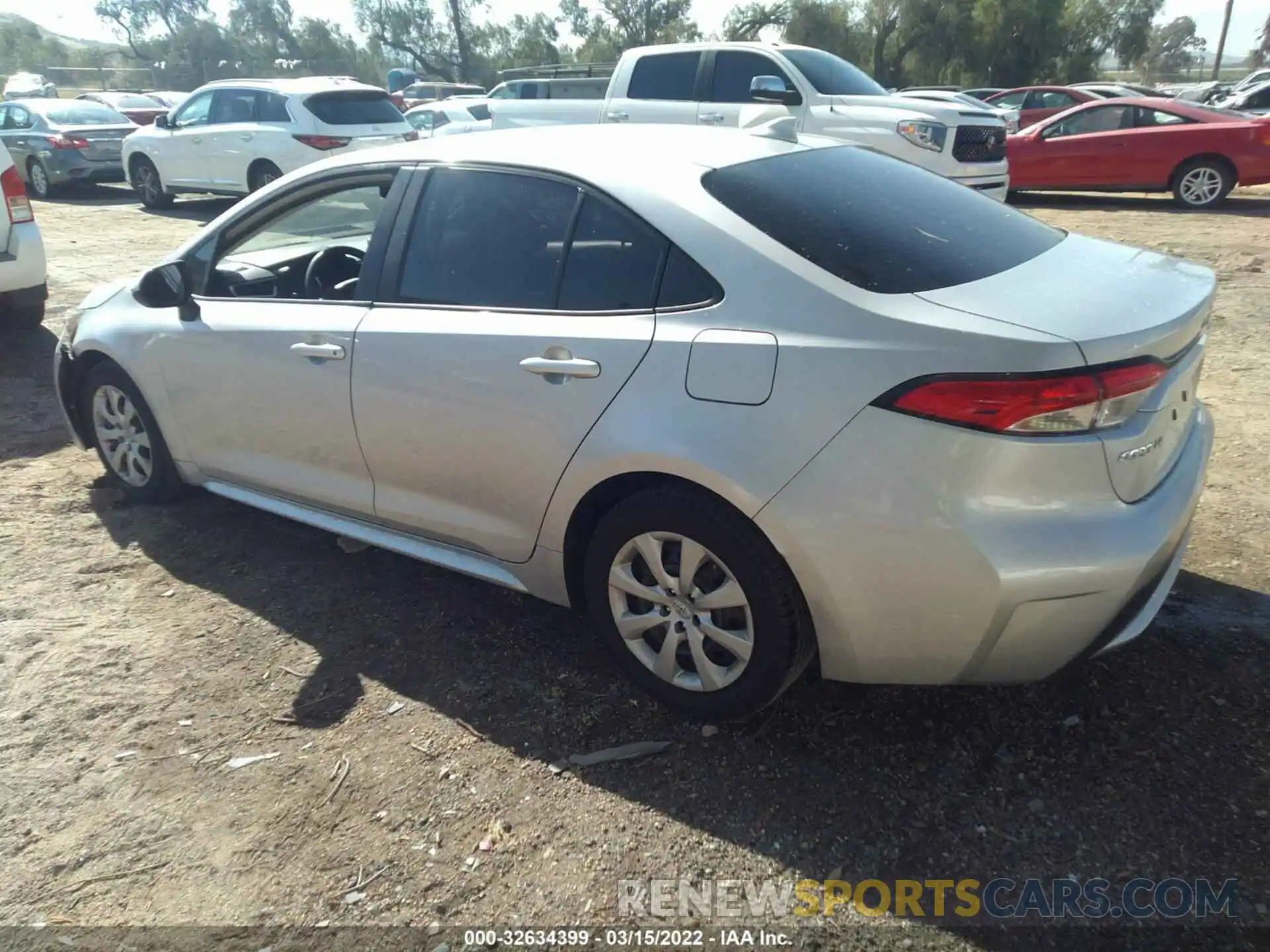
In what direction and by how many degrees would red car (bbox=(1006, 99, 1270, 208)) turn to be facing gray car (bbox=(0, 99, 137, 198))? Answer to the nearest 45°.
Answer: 0° — it already faces it

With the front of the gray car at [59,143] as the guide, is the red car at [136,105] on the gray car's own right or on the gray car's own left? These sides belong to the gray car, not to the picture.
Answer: on the gray car's own right

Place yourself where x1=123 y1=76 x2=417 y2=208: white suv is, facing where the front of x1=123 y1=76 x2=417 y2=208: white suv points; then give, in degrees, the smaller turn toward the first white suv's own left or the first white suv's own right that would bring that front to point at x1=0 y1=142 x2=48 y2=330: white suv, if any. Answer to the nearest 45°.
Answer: approximately 135° to the first white suv's own left

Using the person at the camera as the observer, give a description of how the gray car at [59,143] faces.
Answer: facing away from the viewer and to the left of the viewer

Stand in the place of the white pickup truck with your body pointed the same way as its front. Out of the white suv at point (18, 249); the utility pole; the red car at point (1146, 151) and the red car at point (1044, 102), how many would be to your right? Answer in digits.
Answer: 1

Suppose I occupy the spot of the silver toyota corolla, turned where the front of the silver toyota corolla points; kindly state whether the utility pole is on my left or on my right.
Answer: on my right

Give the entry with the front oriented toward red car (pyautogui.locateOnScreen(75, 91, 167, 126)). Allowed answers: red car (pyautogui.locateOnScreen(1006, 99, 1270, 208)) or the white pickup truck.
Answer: red car (pyautogui.locateOnScreen(1006, 99, 1270, 208))

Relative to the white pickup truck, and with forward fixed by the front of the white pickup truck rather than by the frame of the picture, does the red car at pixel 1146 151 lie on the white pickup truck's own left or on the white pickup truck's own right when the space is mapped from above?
on the white pickup truck's own left

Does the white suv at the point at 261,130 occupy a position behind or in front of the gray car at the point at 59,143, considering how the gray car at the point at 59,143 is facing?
behind

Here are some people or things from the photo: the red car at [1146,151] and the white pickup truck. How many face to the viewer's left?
1

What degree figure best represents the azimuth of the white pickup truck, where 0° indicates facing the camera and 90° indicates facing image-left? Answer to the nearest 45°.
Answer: approximately 315°

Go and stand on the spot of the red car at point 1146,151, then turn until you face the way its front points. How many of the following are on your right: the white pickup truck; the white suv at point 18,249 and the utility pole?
1
